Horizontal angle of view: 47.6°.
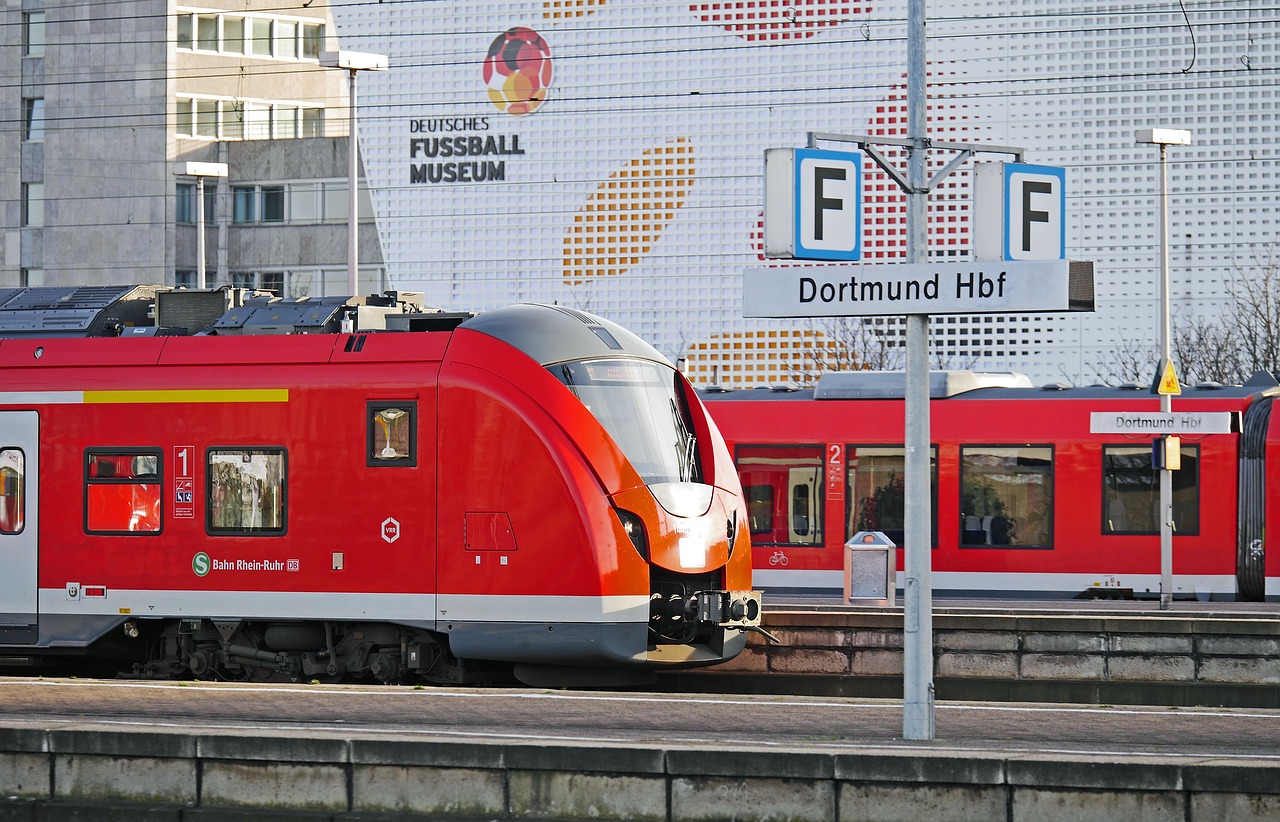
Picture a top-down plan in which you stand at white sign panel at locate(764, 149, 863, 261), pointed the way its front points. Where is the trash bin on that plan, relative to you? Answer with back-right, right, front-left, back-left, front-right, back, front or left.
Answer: back-left

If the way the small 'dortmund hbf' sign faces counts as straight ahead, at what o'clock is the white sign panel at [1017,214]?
The white sign panel is roughly at 12 o'clock from the small 'dortmund hbf' sign.

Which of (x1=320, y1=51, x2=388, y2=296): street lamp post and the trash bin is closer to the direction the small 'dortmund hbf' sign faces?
the trash bin

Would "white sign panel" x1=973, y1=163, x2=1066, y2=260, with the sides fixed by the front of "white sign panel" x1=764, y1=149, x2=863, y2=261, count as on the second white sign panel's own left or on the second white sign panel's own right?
on the second white sign panel's own left

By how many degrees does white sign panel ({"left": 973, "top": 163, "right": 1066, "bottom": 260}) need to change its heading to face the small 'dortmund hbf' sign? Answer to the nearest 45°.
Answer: approximately 135° to its left

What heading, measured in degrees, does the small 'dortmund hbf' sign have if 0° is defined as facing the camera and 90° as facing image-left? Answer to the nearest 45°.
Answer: approximately 0°

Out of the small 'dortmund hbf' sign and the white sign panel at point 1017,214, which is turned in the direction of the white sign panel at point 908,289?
the small 'dortmund hbf' sign

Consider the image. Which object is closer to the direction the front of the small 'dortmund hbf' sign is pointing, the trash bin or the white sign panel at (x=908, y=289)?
the white sign panel

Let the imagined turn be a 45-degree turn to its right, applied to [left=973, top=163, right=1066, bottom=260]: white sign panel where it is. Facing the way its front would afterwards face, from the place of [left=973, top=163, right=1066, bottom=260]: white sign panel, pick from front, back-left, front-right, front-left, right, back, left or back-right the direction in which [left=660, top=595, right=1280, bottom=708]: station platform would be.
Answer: back

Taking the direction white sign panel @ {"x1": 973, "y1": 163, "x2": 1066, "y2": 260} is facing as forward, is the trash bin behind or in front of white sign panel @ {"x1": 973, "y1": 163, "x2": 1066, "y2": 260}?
behind

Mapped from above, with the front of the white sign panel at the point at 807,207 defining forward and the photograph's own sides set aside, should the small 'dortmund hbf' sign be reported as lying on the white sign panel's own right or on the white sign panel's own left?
on the white sign panel's own left
